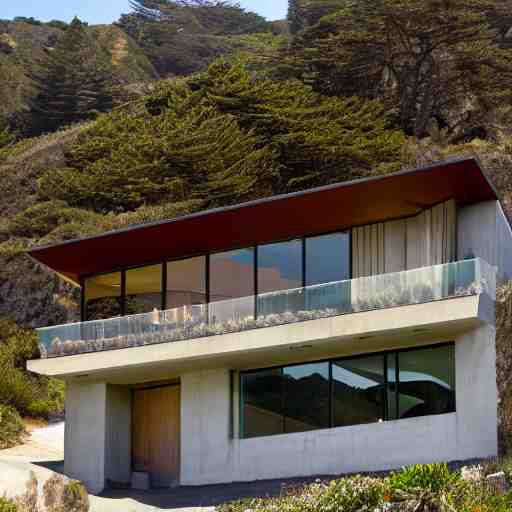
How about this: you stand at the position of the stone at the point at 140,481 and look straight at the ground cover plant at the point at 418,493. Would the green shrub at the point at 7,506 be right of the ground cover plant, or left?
right

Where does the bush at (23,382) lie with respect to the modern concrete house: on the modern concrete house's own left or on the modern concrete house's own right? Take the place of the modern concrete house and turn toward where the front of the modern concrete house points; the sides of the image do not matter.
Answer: on the modern concrete house's own right

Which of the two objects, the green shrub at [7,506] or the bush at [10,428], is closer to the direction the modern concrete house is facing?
the green shrub

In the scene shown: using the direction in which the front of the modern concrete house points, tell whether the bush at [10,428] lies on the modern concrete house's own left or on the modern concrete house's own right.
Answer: on the modern concrete house's own right

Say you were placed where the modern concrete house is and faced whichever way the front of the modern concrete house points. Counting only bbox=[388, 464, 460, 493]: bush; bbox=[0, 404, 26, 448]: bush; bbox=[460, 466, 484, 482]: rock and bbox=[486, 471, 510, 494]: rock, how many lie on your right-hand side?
1

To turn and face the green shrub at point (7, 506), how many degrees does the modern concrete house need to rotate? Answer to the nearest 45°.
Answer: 0° — it already faces it

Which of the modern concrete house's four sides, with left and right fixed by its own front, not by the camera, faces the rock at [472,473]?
left

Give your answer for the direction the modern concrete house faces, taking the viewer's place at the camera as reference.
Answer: facing the viewer and to the left of the viewer

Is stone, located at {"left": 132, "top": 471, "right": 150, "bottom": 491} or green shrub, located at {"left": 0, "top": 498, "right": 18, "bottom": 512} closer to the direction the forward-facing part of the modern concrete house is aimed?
the green shrub

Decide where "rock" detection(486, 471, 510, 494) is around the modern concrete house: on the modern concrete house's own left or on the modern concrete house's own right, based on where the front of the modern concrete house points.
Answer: on the modern concrete house's own left
